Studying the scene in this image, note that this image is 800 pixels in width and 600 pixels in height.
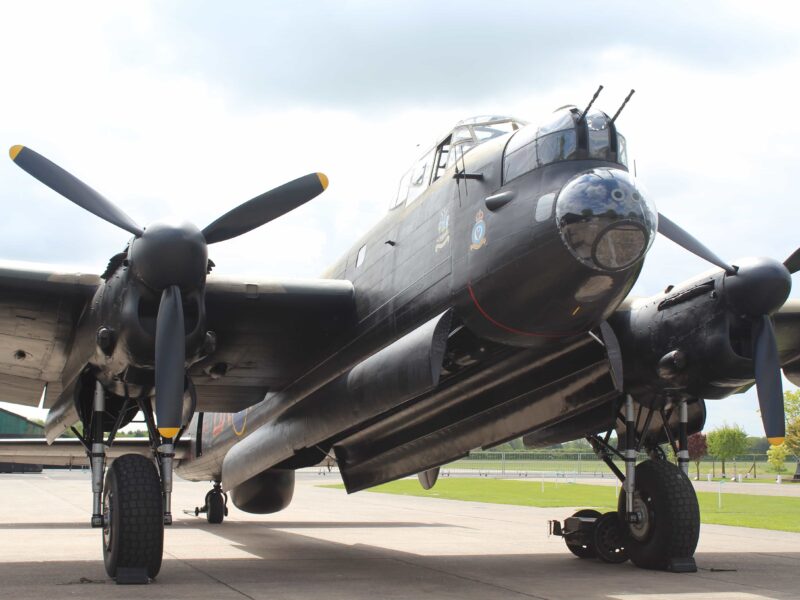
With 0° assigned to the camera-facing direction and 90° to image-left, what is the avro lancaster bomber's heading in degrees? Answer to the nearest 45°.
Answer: approximately 315°
